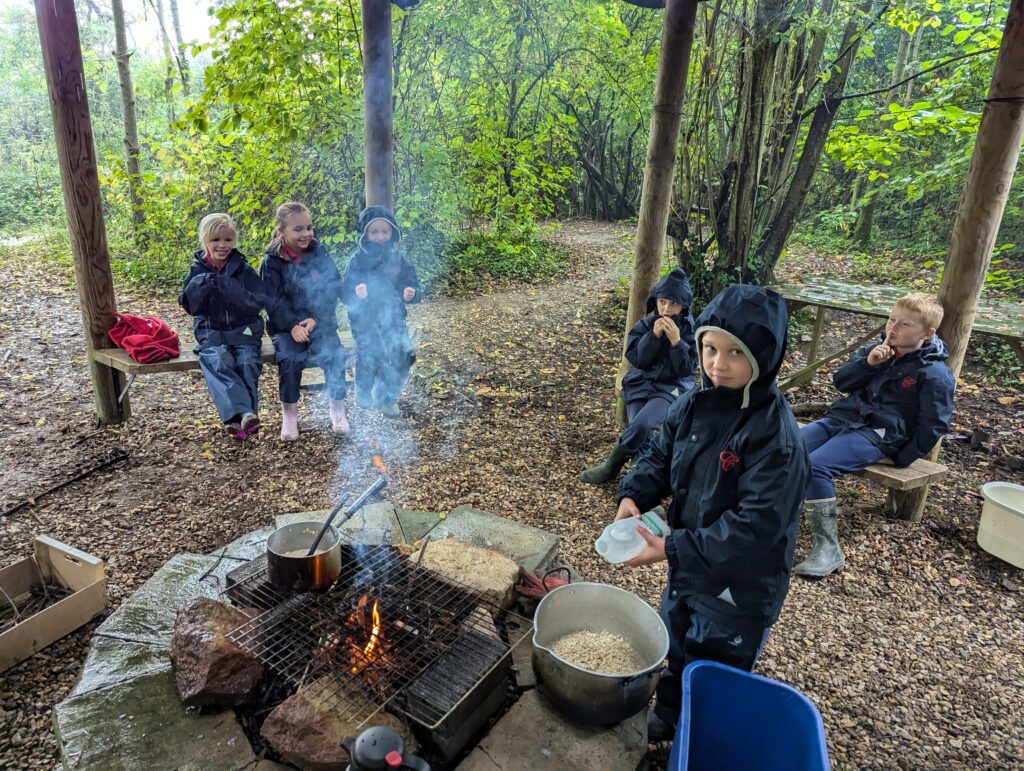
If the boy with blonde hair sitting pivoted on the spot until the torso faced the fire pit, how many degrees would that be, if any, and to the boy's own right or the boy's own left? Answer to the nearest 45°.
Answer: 0° — they already face it

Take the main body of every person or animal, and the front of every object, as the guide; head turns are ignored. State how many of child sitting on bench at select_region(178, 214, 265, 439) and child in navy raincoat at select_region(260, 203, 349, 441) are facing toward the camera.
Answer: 2

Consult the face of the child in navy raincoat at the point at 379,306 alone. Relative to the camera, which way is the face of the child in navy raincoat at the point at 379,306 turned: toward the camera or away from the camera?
toward the camera

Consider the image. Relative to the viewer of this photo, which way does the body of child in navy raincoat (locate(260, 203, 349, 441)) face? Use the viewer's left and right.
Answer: facing the viewer

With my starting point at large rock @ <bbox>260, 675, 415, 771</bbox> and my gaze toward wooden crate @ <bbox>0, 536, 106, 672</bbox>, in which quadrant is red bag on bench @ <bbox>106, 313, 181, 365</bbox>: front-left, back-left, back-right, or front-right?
front-right

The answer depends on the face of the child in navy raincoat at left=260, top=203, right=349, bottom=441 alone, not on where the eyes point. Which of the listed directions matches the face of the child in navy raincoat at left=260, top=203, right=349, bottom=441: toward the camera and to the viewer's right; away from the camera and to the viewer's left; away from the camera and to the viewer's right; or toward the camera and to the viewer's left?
toward the camera and to the viewer's right

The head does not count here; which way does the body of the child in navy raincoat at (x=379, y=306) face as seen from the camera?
toward the camera

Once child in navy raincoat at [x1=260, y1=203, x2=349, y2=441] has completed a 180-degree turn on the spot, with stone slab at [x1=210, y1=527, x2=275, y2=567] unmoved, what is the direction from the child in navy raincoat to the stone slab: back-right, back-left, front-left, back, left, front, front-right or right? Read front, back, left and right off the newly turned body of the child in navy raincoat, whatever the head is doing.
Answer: back

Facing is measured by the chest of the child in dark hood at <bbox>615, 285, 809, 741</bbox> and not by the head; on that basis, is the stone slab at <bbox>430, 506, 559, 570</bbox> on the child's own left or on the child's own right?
on the child's own right

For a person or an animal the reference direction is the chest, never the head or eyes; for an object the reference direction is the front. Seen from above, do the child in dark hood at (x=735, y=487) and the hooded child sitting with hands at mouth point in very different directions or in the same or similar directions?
same or similar directions

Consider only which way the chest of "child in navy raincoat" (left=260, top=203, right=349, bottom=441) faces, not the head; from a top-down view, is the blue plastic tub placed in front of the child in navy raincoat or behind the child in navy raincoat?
in front

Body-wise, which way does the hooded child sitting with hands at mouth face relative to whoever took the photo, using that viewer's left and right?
facing the viewer and to the left of the viewer

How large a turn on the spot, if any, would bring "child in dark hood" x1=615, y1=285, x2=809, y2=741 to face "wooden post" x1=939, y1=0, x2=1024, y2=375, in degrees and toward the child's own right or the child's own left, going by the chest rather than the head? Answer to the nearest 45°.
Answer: approximately 180°

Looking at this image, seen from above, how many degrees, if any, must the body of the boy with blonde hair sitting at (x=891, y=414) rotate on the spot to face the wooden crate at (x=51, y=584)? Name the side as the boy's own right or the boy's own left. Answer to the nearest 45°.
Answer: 0° — they already face it

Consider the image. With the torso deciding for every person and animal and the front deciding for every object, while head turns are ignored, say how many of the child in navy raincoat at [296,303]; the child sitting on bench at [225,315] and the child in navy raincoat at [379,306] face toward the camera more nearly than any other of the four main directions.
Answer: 3

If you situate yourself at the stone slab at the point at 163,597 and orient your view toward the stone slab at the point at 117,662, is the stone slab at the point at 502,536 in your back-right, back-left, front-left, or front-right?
back-left
